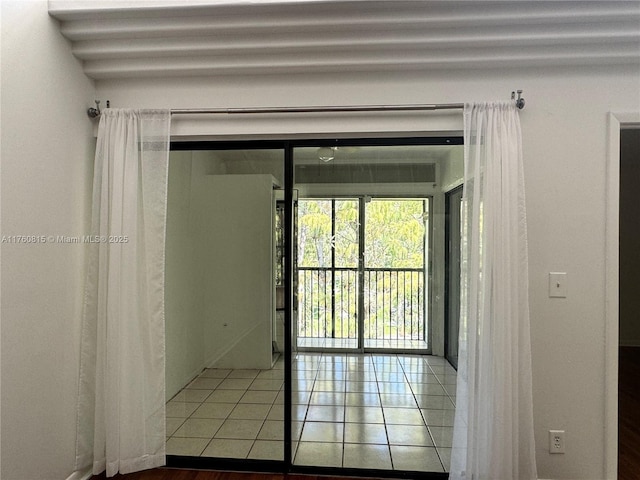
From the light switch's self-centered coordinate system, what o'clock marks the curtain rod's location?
The curtain rod is roughly at 2 o'clock from the light switch.

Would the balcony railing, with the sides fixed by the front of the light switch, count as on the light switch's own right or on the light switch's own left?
on the light switch's own right

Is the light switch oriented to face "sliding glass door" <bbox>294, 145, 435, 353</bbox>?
no

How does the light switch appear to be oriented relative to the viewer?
toward the camera

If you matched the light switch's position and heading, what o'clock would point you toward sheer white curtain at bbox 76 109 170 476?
The sheer white curtain is roughly at 2 o'clock from the light switch.

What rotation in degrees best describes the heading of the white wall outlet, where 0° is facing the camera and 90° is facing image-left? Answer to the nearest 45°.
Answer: approximately 0°

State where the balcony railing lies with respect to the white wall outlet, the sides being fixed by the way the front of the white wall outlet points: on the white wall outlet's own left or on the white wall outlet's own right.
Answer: on the white wall outlet's own right

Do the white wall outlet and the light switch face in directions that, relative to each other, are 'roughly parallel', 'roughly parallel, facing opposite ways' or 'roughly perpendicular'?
roughly parallel
